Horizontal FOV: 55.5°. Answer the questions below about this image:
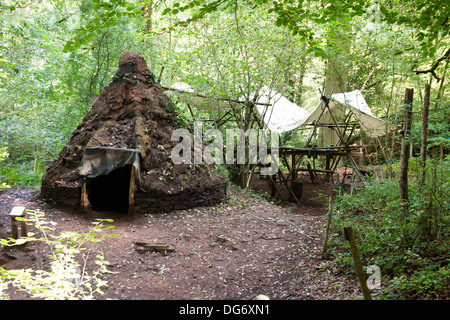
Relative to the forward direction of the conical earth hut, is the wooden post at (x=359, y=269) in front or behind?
in front

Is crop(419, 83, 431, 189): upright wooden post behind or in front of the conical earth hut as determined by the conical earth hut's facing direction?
behind

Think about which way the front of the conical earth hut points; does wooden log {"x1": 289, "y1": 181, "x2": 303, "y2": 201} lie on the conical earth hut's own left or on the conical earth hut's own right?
on the conical earth hut's own left

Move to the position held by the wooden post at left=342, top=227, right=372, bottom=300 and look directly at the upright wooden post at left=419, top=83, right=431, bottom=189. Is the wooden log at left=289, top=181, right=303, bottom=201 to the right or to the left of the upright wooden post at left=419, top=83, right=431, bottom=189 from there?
left

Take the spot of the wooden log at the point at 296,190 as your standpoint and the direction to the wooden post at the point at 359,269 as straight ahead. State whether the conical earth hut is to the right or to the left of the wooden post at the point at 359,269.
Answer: right

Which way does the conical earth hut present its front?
toward the camera

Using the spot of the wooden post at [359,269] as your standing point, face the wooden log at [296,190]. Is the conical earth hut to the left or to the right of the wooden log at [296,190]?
left
